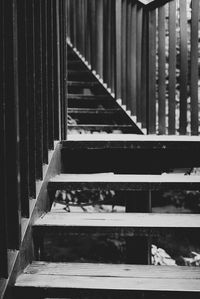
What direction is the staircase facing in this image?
toward the camera
